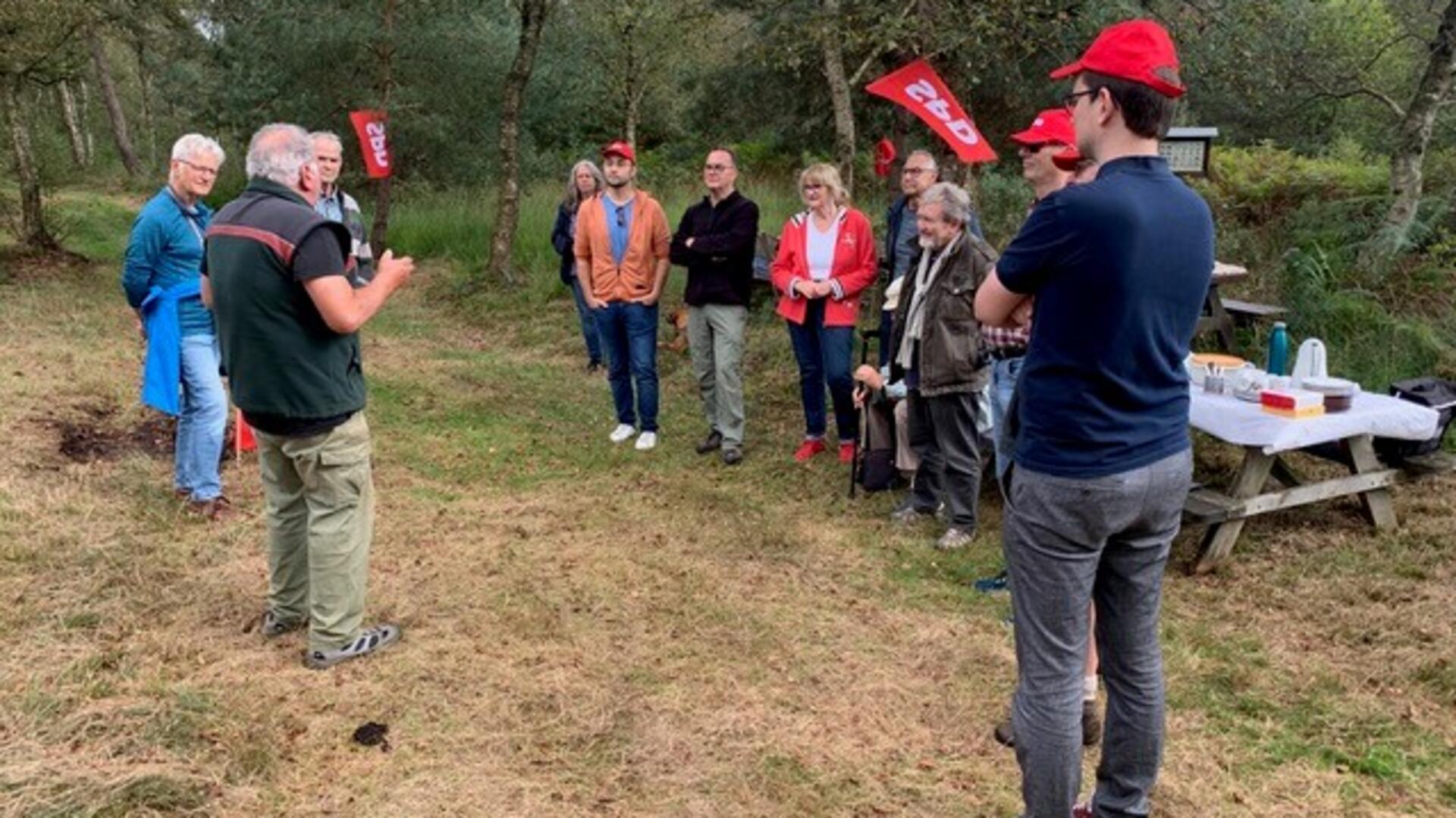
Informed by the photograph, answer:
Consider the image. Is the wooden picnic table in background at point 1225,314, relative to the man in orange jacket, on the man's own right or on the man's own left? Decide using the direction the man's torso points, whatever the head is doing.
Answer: on the man's own left

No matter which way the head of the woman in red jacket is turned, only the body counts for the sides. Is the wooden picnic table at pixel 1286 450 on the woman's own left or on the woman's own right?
on the woman's own left

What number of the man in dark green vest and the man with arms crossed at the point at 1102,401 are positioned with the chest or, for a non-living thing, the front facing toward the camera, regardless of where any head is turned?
0

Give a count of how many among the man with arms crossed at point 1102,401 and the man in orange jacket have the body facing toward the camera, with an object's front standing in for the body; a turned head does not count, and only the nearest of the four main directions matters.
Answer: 1

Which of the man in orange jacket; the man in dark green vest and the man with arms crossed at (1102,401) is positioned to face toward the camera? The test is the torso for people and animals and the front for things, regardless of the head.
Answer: the man in orange jacket

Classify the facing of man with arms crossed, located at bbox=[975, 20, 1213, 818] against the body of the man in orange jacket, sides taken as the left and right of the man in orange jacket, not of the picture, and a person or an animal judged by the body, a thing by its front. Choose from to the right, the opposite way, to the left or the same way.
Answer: the opposite way

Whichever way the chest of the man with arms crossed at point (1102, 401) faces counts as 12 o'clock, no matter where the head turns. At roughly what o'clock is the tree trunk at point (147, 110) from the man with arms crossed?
The tree trunk is roughly at 12 o'clock from the man with arms crossed.

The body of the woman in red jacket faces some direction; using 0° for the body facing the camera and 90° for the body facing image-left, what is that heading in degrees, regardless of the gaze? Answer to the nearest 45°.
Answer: approximately 45°

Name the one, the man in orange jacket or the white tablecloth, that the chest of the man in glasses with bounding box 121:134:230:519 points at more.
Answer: the white tablecloth
